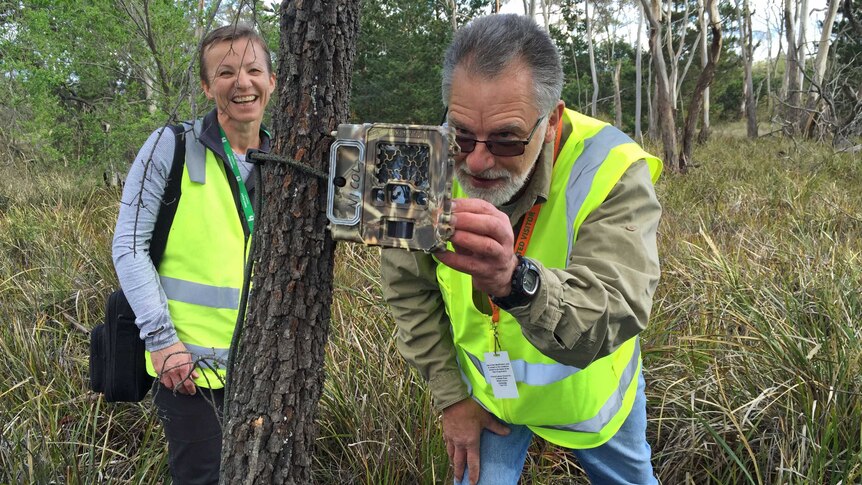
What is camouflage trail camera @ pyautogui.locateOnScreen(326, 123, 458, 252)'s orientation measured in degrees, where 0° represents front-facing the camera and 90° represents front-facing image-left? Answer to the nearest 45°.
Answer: approximately 0°

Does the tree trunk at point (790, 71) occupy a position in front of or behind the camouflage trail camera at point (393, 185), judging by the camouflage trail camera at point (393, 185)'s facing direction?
behind

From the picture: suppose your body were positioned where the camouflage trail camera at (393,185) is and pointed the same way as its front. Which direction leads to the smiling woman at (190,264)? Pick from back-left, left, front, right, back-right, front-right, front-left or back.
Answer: back-right

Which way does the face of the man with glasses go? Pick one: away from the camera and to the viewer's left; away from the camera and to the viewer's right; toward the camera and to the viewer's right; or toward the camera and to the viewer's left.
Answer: toward the camera and to the viewer's left

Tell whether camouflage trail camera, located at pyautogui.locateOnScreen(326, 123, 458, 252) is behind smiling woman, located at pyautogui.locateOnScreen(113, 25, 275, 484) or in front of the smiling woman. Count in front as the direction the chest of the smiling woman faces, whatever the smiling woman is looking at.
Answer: in front

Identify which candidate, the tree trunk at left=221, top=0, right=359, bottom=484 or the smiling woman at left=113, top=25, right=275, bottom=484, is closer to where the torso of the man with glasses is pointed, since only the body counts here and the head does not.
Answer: the tree trunk

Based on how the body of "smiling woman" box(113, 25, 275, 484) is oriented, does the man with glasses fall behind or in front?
in front

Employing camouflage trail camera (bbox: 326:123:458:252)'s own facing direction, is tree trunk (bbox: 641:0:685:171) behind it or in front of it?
behind

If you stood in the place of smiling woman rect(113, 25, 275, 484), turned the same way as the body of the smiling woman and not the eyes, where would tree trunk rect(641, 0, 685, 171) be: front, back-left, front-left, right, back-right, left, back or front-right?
left

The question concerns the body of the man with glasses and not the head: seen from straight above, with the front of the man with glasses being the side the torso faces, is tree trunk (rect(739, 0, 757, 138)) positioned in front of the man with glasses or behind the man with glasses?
behind

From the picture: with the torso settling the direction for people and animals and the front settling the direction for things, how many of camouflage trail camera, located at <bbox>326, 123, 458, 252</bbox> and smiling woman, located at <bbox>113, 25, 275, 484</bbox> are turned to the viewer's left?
0
